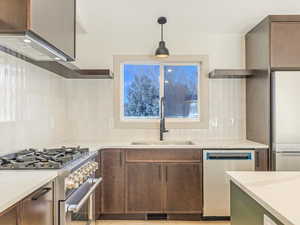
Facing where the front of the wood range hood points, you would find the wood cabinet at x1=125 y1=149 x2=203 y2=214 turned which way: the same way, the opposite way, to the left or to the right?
to the right

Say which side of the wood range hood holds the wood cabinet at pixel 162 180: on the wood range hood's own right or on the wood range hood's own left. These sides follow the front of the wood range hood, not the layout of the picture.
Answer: on the wood range hood's own left

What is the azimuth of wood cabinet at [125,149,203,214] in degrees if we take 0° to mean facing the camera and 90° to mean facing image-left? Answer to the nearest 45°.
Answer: approximately 0°

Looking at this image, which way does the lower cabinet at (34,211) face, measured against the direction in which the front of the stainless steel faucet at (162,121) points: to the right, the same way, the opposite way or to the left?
to the left

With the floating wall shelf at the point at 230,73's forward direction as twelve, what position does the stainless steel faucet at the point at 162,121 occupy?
The stainless steel faucet is roughly at 3 o'clock from the floating wall shelf.

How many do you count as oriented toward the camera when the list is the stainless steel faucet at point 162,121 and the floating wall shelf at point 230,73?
2
